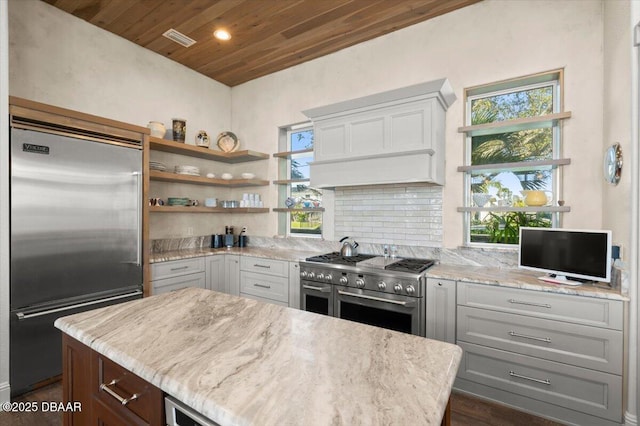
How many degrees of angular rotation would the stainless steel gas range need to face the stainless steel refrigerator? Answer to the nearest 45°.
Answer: approximately 45° to its right

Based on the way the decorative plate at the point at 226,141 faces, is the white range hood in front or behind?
in front

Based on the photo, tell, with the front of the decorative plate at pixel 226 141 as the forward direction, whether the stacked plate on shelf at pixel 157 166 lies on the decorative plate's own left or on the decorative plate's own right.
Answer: on the decorative plate's own right

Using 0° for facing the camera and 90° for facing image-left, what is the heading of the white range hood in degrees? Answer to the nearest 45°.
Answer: approximately 45°

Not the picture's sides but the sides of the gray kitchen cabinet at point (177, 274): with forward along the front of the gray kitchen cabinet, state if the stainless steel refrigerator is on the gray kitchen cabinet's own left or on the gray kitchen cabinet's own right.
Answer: on the gray kitchen cabinet's own right

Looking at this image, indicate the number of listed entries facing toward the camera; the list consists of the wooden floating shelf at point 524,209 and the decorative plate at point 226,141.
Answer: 2

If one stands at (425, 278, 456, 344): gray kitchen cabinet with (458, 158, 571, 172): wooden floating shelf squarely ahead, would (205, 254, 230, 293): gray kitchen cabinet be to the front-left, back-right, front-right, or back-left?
back-left
